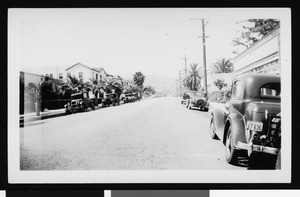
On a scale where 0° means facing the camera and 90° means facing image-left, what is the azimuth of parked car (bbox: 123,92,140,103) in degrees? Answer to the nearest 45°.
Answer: approximately 45°
